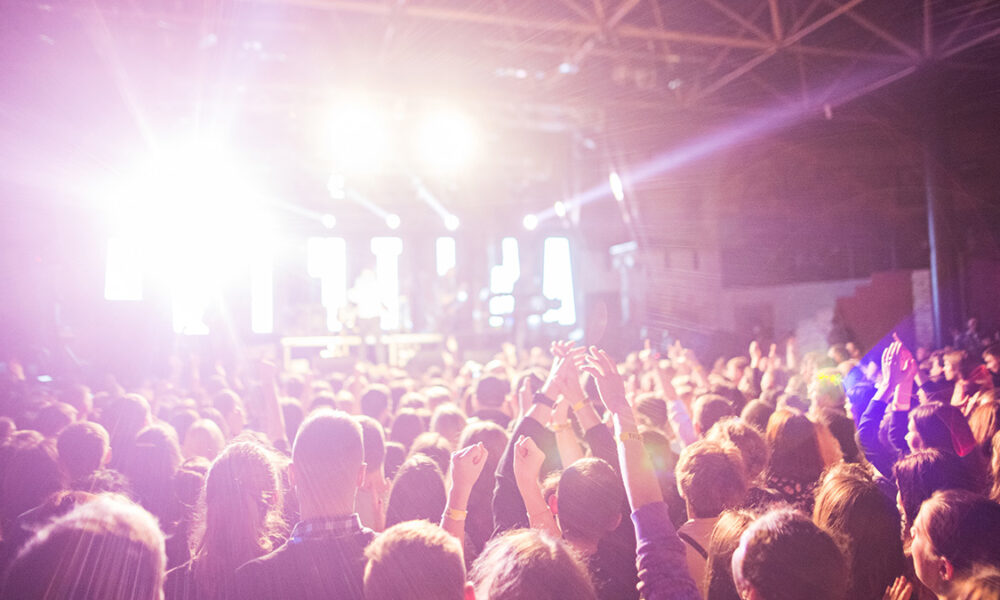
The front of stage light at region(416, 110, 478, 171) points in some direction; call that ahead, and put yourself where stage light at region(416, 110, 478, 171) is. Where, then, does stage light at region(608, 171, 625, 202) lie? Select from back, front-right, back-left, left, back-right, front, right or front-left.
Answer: left

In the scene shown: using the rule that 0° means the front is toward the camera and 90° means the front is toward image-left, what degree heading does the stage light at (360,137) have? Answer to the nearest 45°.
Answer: approximately 0°

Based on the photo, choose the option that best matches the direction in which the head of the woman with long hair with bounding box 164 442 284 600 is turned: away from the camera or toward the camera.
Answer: away from the camera

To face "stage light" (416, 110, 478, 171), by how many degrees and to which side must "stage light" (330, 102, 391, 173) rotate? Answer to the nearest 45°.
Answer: approximately 90° to its left

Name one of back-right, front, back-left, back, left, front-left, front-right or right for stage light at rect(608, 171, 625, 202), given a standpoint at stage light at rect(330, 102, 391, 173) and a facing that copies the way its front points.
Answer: left

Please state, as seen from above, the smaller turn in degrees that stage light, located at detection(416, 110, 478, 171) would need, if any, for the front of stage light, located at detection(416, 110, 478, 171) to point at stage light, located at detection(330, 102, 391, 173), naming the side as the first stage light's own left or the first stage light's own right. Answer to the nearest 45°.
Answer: approximately 90° to the first stage light's own right

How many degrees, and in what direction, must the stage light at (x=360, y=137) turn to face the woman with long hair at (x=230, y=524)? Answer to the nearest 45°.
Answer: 0° — it already faces them

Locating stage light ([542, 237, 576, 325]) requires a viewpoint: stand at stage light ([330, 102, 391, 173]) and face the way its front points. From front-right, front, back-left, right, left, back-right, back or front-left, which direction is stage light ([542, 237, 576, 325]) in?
back-left

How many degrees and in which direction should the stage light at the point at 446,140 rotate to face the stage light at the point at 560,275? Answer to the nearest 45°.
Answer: approximately 135° to its left

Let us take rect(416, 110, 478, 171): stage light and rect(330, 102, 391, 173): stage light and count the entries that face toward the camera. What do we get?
2
